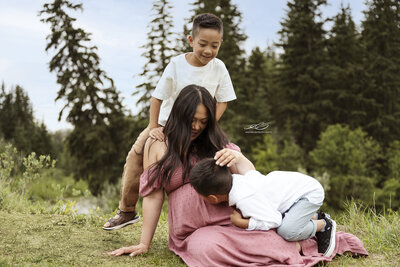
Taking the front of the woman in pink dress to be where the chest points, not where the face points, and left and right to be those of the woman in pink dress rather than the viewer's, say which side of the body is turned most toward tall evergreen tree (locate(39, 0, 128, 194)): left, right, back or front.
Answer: back

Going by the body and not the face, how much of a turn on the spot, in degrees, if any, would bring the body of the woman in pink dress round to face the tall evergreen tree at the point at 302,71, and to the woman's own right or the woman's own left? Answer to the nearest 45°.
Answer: approximately 135° to the woman's own left

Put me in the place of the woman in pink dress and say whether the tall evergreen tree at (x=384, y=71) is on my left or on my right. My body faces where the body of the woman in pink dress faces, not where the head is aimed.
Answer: on my left

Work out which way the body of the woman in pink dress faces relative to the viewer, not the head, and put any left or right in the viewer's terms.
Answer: facing the viewer and to the right of the viewer

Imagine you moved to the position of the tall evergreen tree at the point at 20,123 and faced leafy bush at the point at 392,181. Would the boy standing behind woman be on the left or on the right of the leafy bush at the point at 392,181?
right

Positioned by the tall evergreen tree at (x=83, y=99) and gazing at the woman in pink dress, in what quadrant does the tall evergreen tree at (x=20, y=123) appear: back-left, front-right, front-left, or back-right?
back-right

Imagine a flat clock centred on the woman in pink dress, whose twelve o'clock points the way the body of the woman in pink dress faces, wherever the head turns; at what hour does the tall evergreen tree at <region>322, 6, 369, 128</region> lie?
The tall evergreen tree is roughly at 8 o'clock from the woman in pink dress.
